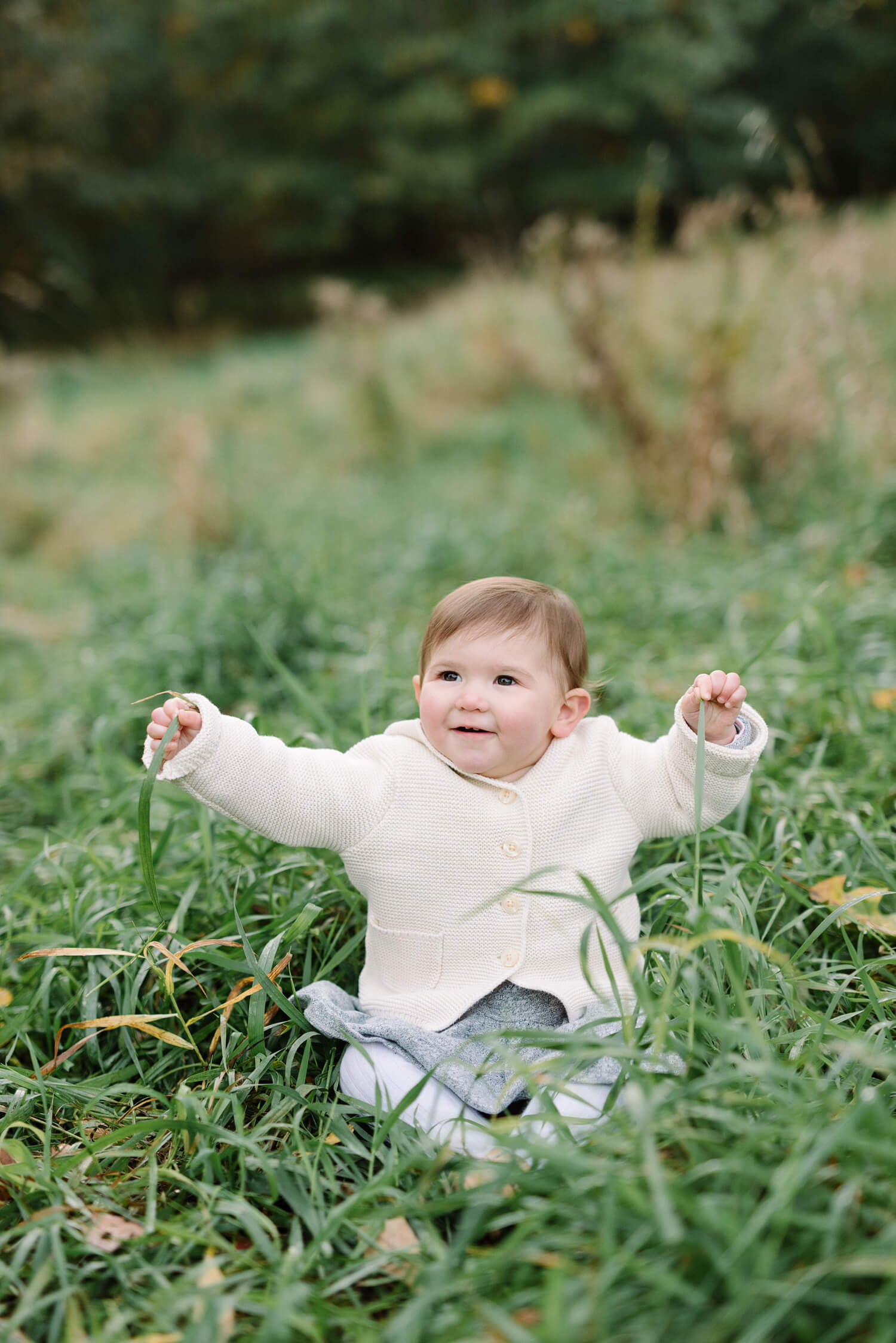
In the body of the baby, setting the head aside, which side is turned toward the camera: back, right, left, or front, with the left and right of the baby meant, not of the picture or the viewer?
front

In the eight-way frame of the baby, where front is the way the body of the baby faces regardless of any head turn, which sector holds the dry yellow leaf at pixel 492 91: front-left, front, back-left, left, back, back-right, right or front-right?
back

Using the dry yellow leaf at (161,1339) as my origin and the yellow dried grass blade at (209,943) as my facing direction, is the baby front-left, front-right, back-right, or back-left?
front-right

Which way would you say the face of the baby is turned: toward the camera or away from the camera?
toward the camera

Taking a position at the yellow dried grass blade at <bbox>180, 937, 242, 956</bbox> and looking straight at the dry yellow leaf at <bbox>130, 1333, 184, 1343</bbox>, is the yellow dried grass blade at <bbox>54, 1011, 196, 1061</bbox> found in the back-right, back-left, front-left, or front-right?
front-right
